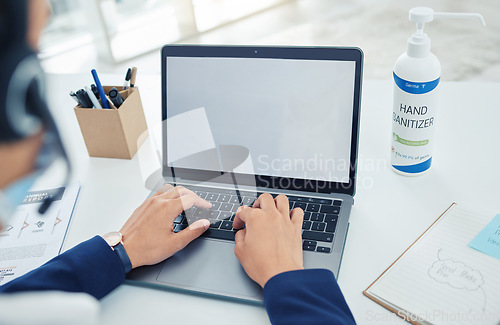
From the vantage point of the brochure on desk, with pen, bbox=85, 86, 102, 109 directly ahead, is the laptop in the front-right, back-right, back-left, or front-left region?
front-right

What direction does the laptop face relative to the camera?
toward the camera

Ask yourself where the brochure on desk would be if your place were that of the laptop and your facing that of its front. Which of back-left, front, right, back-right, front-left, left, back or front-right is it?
right
